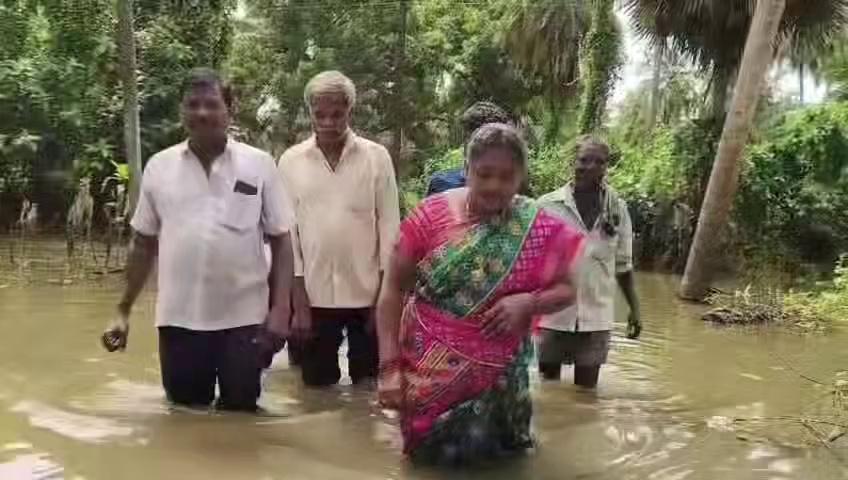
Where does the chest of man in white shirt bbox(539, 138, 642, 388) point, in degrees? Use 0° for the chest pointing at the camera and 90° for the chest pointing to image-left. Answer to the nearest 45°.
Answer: approximately 0°

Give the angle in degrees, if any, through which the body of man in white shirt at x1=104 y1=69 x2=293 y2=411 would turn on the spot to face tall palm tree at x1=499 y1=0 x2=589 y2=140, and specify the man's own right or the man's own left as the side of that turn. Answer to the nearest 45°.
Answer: approximately 135° to the man's own left

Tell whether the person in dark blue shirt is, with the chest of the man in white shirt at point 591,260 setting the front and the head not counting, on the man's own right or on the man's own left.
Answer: on the man's own right

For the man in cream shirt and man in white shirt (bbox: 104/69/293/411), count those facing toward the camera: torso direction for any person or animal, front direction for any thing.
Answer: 2

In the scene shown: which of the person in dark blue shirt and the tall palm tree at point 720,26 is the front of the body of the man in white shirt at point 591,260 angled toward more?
the person in dark blue shirt

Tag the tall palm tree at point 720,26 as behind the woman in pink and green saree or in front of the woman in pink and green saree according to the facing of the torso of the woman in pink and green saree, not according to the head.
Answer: behind

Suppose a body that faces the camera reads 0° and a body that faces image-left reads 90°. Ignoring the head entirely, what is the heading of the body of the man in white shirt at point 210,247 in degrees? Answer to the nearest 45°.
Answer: approximately 0°

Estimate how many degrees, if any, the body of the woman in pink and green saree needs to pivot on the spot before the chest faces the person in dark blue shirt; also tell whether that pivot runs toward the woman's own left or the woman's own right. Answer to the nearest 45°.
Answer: approximately 180°
